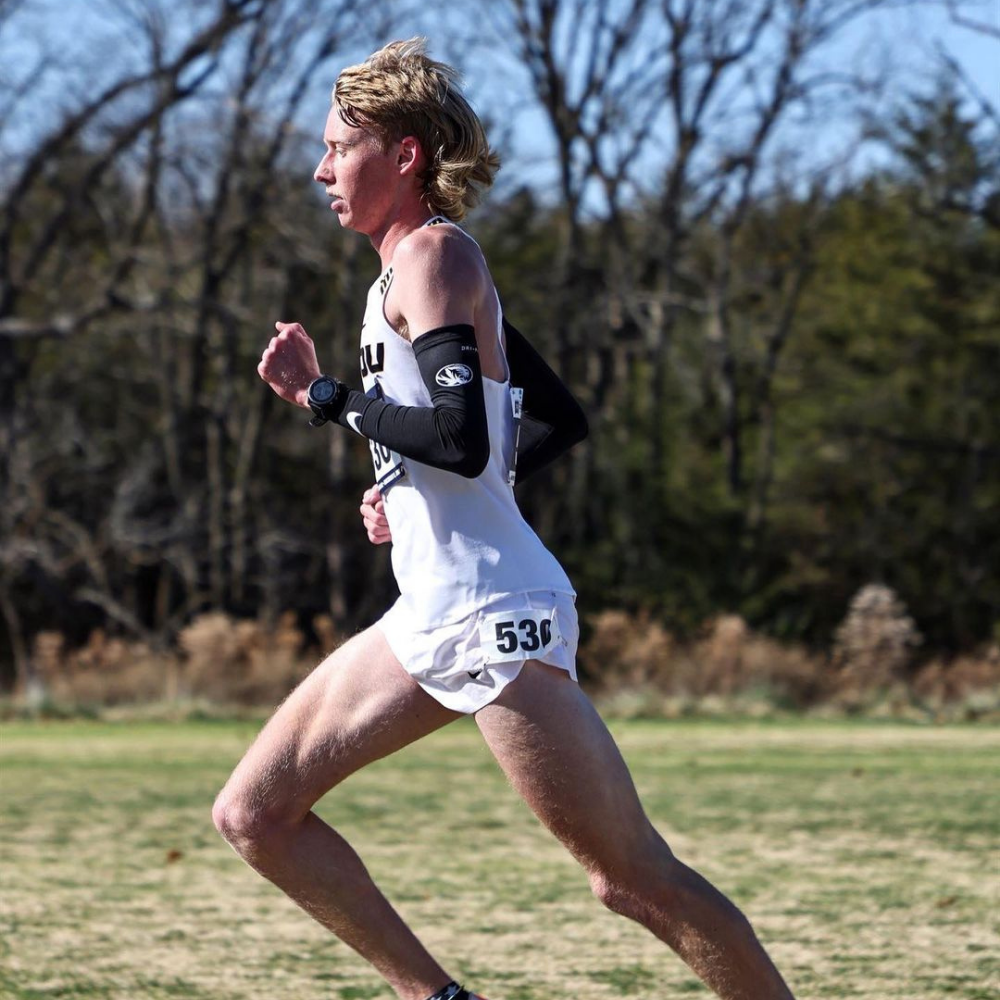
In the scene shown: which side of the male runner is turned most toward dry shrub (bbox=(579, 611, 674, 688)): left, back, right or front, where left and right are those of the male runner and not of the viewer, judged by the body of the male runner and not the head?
right

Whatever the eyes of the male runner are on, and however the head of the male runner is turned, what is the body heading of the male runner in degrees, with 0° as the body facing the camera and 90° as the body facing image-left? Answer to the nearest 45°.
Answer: approximately 90°

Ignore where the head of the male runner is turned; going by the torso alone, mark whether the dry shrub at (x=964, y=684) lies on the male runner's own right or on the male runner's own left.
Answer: on the male runner's own right

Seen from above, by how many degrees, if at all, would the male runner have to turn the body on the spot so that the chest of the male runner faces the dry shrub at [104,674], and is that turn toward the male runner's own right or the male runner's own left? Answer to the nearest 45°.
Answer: approximately 90° to the male runner's own right

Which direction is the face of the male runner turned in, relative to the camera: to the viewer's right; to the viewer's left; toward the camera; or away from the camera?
to the viewer's left

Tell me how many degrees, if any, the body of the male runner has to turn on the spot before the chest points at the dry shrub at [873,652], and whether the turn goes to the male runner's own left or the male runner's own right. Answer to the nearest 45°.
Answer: approximately 90° to the male runner's own right
